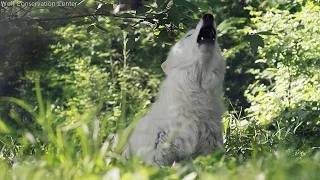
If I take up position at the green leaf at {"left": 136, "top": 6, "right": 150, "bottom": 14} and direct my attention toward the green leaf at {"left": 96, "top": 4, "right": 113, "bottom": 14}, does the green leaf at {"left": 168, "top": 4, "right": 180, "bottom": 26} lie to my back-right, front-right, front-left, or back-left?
back-left

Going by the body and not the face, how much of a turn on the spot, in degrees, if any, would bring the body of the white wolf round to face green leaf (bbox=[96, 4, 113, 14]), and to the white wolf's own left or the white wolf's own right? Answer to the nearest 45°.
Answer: approximately 180°

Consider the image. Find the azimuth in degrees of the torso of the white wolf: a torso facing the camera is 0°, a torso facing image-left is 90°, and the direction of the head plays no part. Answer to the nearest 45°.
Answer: approximately 315°
